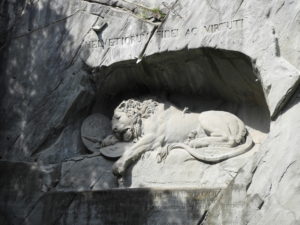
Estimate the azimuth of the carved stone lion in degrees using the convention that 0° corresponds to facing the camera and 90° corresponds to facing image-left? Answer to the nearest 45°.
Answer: approximately 90°
